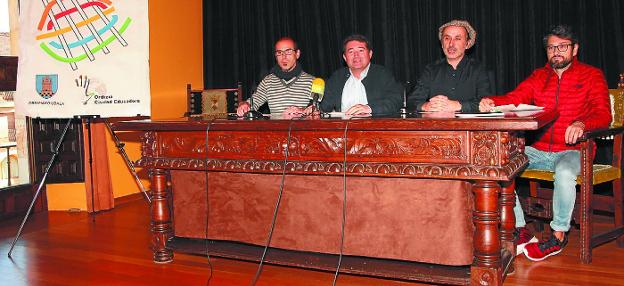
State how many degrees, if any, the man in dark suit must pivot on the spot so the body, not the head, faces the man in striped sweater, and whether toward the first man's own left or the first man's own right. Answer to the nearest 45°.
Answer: approximately 135° to the first man's own right

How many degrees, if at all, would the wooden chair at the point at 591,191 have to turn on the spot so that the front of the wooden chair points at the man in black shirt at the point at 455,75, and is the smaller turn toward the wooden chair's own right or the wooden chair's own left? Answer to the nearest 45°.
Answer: approximately 45° to the wooden chair's own right

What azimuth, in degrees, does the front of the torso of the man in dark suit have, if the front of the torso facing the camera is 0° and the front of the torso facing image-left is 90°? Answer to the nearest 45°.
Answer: approximately 0°

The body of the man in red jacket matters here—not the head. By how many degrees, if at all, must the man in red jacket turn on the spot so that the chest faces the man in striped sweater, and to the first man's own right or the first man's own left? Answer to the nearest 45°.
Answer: approximately 45° to the first man's own right

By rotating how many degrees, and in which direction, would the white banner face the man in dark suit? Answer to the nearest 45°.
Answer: approximately 45° to its left

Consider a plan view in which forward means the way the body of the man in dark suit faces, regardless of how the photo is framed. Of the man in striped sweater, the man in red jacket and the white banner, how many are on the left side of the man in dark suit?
1

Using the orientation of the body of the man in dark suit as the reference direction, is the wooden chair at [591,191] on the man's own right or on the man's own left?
on the man's own left

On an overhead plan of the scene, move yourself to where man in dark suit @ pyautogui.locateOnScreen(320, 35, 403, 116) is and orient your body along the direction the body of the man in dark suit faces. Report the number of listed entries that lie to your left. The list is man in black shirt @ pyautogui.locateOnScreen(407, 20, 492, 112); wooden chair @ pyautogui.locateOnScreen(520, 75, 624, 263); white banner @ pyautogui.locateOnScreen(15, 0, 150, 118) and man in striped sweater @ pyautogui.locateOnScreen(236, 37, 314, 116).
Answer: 2

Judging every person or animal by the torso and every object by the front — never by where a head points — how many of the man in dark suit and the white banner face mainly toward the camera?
2
